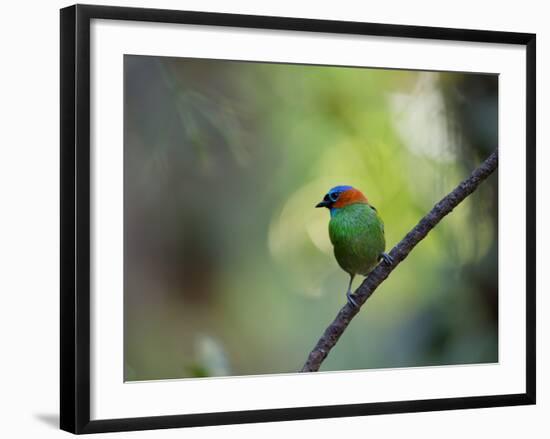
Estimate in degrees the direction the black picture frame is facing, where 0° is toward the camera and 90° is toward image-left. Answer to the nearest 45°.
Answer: approximately 315°
